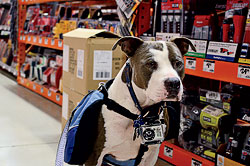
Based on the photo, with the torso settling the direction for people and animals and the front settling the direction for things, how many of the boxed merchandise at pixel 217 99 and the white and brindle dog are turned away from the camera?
0

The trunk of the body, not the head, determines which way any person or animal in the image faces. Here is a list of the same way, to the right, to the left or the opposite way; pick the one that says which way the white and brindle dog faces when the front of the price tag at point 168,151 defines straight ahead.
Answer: to the left

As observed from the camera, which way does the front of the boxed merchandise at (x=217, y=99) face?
facing the viewer and to the left of the viewer

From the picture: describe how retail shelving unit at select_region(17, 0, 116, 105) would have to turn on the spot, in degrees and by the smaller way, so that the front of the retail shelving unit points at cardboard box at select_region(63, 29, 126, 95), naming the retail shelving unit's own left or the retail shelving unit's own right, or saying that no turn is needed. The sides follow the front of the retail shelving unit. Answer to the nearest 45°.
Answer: approximately 45° to the retail shelving unit's own left

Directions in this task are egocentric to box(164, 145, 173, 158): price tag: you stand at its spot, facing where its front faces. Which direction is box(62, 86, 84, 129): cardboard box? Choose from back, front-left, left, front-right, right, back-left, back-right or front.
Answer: front-right

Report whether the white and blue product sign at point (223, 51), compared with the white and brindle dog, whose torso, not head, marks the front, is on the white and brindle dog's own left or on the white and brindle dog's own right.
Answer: on the white and brindle dog's own left

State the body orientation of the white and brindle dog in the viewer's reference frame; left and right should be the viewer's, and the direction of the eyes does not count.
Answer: facing the viewer and to the right of the viewer
